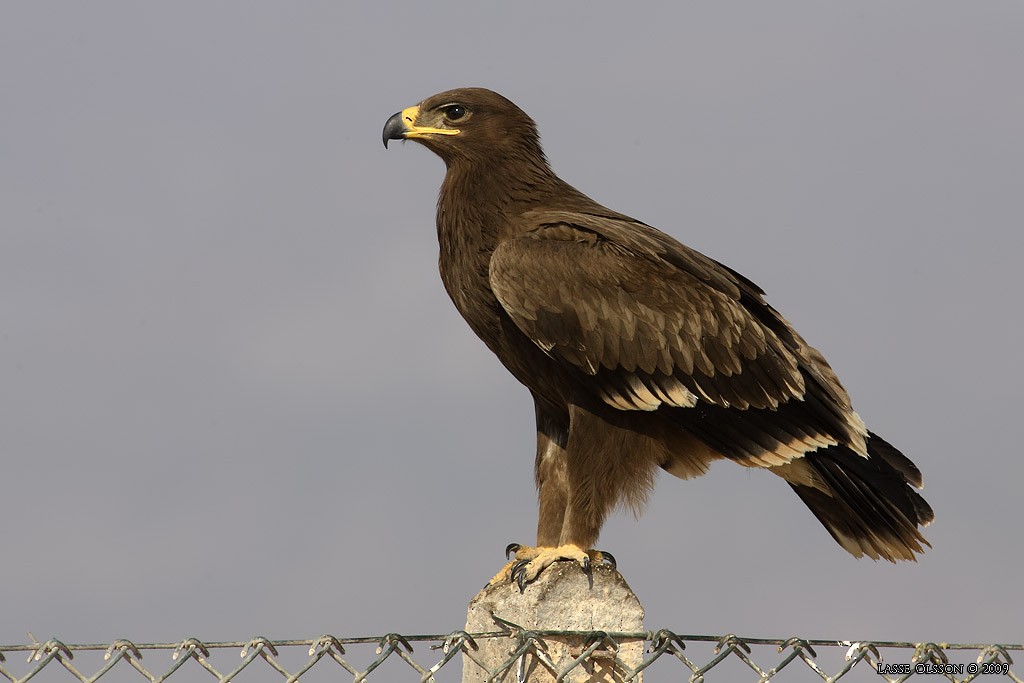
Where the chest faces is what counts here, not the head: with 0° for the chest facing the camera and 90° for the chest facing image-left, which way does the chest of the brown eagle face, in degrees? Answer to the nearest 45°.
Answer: approximately 90°
